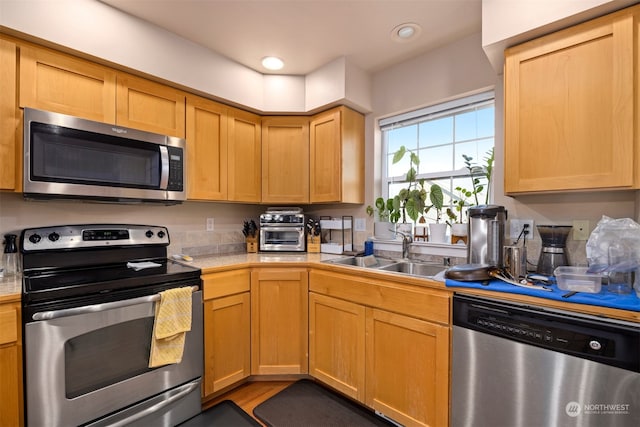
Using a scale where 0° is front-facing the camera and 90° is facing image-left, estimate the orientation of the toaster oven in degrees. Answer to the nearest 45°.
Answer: approximately 0°

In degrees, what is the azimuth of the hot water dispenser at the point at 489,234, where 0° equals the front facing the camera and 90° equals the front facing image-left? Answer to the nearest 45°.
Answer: approximately 45°

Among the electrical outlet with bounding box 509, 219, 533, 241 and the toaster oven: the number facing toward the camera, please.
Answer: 2

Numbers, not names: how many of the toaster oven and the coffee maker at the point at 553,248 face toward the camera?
2

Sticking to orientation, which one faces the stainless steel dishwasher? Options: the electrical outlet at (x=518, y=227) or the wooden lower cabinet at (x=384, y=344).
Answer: the electrical outlet

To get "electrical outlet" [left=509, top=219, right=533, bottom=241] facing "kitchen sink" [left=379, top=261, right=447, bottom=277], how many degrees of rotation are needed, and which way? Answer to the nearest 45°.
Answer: approximately 90° to its right

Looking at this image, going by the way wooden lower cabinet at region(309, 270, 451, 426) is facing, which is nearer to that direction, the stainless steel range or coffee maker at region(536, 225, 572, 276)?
the stainless steel range

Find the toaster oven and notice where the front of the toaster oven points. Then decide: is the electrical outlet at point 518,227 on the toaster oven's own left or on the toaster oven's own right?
on the toaster oven's own left

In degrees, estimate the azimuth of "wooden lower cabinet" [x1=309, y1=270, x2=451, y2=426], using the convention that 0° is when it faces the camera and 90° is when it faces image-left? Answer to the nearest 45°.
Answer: approximately 45°
